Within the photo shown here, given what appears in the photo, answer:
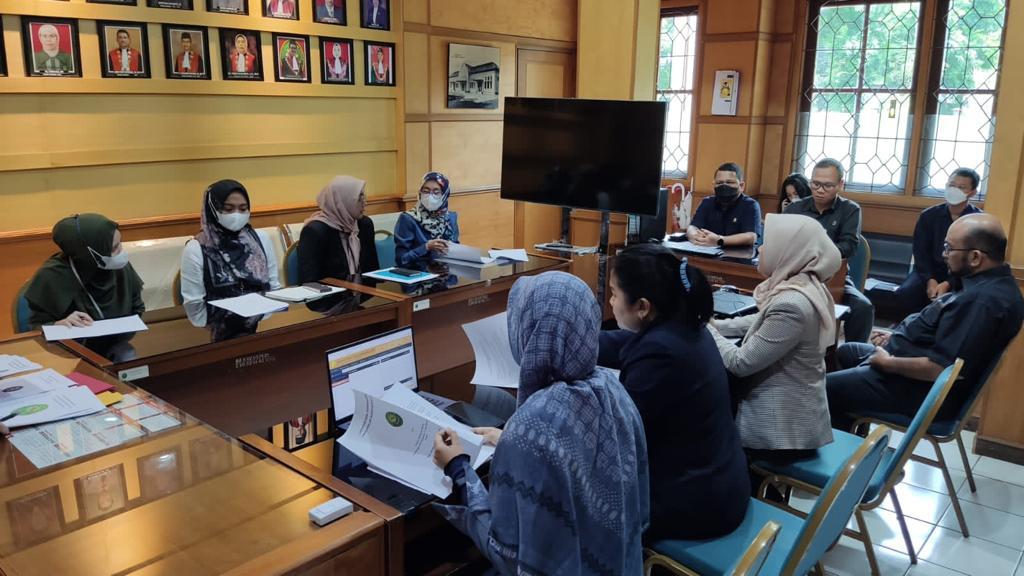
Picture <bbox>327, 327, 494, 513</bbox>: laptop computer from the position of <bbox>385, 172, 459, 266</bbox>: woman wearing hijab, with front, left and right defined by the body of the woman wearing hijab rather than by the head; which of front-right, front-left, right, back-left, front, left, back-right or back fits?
front-right

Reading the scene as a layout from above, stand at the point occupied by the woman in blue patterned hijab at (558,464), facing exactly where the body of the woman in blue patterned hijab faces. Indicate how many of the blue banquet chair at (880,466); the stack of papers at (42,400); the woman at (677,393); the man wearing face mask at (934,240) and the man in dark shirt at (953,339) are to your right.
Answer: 4

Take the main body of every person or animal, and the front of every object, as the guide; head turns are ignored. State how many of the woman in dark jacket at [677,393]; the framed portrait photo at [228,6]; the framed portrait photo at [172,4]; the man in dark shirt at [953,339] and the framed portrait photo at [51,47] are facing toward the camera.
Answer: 3

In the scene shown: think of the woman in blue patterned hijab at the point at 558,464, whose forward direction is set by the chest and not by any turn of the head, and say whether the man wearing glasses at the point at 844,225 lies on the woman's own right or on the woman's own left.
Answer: on the woman's own right

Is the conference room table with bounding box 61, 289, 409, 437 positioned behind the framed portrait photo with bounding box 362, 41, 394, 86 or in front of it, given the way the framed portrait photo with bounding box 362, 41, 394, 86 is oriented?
in front

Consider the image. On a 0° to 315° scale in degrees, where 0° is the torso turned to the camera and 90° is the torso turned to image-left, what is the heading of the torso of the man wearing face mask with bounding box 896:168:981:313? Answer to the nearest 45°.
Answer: approximately 45°

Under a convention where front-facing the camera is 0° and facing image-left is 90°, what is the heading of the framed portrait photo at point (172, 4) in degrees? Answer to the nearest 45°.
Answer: approximately 0°

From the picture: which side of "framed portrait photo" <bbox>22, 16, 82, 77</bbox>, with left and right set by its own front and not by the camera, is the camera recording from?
front

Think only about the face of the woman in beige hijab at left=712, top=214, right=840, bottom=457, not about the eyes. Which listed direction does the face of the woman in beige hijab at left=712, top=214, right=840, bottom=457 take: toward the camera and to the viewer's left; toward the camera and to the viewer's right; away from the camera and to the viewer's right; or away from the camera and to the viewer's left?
away from the camera and to the viewer's left

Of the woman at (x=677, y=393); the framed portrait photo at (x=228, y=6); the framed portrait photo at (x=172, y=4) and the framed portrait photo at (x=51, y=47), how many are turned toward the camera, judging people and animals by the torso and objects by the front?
3

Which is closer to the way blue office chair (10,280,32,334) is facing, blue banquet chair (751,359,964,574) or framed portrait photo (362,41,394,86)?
the blue banquet chair

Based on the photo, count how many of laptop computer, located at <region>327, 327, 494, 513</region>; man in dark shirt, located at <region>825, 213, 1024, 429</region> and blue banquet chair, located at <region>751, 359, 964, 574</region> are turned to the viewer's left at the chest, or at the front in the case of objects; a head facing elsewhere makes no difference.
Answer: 2

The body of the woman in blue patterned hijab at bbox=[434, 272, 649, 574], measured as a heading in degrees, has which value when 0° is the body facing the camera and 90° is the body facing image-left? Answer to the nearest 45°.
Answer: approximately 135°

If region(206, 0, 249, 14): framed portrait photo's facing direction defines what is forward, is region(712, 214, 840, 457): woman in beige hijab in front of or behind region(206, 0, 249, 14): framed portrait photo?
in front

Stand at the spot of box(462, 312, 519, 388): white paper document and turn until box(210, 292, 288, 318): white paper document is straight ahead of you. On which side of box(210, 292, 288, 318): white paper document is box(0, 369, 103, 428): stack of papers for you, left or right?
left

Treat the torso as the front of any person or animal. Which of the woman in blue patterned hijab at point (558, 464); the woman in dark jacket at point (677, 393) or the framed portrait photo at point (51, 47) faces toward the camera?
the framed portrait photo

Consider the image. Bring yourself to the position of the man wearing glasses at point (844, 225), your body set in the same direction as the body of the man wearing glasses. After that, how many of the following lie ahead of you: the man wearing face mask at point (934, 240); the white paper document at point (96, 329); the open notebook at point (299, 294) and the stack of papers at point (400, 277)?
3

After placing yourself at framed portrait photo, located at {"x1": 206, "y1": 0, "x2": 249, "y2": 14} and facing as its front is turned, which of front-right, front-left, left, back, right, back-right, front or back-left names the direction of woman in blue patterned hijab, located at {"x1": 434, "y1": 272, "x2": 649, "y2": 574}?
front

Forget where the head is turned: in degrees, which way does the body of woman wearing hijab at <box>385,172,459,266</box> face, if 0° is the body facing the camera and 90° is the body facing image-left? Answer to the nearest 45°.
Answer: approximately 315°

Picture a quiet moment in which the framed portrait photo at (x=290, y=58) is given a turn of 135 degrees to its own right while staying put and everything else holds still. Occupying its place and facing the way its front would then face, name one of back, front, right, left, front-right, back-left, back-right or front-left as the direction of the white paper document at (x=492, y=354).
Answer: left
